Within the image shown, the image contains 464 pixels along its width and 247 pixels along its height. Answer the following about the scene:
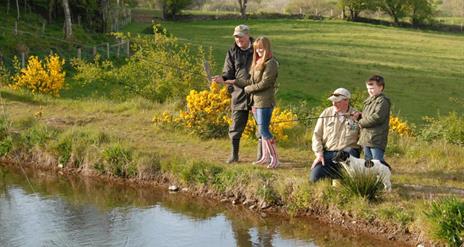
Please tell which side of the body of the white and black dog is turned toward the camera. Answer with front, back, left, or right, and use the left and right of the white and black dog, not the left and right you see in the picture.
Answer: left

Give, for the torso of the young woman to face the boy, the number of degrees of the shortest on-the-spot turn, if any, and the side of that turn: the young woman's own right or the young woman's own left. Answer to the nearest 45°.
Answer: approximately 90° to the young woman's own left

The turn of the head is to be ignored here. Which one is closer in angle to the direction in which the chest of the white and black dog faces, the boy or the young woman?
the young woman

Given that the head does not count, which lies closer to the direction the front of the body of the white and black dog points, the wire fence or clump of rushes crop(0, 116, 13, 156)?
the clump of rushes

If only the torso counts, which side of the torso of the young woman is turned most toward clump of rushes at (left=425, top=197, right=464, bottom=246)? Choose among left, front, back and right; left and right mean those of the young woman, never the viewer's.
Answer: left

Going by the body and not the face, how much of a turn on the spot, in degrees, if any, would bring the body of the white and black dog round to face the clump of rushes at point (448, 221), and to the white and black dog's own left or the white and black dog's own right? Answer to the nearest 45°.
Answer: approximately 135° to the white and black dog's own left

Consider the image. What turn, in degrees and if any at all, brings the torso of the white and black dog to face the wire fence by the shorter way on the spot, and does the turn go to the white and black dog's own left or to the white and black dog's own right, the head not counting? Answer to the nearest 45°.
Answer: approximately 45° to the white and black dog's own right

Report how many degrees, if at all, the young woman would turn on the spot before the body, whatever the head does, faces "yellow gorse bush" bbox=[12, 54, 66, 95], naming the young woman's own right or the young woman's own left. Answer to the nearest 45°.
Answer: approximately 90° to the young woman's own right

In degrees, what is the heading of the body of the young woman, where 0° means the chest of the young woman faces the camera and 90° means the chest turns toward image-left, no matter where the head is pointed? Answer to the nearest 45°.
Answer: approximately 45°

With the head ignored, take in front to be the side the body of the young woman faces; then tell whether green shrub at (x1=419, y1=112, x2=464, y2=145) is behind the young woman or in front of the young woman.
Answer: behind
